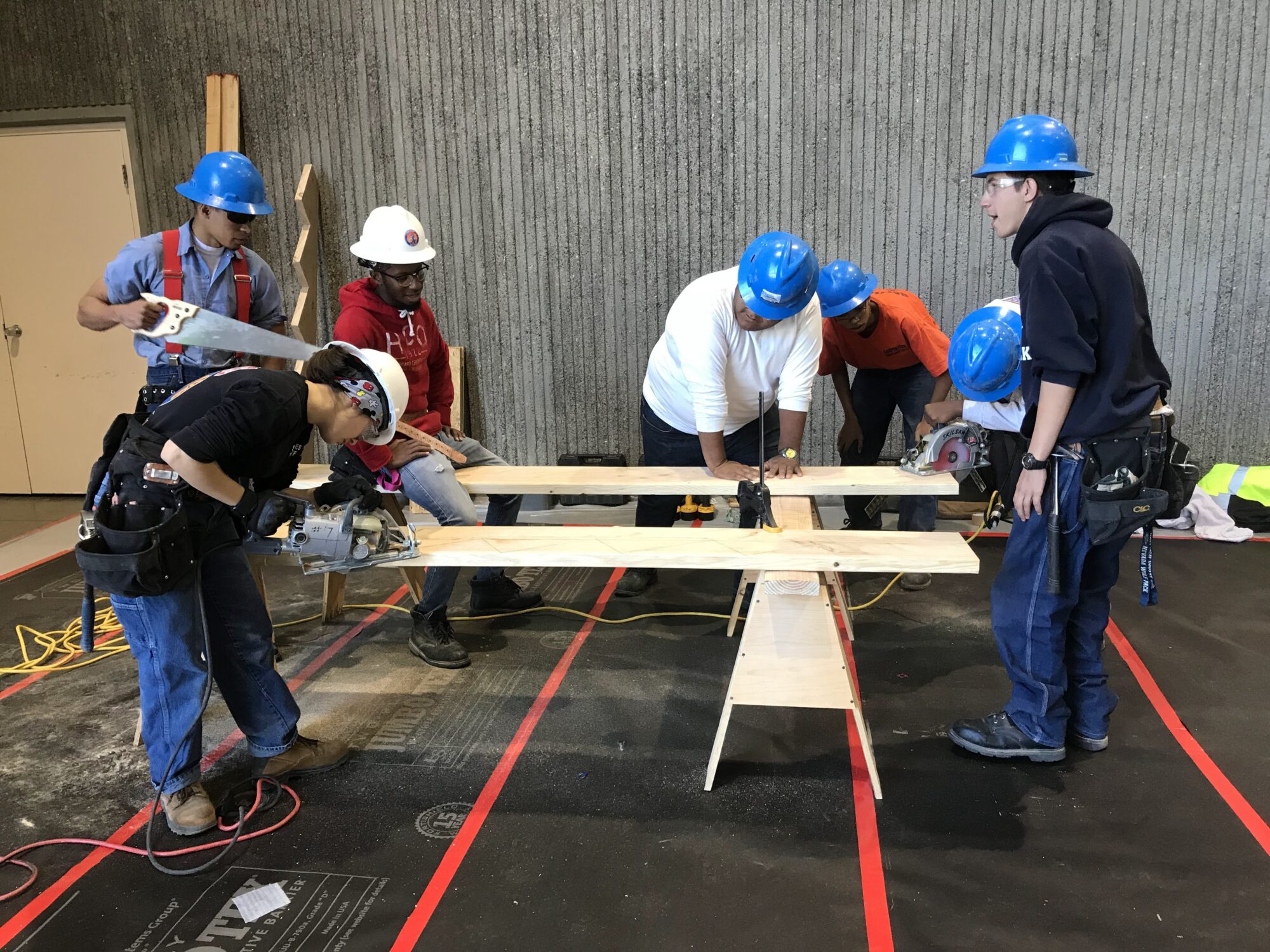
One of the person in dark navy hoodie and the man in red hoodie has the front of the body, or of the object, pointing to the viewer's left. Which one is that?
the person in dark navy hoodie

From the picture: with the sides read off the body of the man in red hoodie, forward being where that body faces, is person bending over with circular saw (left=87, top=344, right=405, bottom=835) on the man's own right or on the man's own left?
on the man's own right

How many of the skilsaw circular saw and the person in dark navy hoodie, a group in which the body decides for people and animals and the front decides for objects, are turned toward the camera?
0

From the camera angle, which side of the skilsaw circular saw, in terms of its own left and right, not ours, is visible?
left

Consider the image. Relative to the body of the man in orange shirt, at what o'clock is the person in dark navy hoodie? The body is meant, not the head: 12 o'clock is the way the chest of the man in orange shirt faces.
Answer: The person in dark navy hoodie is roughly at 10 o'clock from the man in orange shirt.

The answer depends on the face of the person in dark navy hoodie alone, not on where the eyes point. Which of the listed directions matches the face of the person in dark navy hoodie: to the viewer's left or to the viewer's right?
to the viewer's left

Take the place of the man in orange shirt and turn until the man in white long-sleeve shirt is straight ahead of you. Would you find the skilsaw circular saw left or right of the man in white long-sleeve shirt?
left

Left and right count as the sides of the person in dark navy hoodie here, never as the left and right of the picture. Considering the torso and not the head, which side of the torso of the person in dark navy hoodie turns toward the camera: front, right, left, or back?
left
